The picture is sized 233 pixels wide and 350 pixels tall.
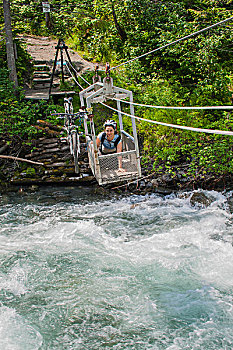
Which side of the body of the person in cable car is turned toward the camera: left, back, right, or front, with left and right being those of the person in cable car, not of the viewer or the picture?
front

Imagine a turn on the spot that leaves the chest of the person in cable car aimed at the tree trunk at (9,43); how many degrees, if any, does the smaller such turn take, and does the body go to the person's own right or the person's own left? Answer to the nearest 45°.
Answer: approximately 135° to the person's own right

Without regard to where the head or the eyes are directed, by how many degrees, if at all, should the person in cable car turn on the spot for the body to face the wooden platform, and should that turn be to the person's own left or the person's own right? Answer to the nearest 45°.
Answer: approximately 180°
